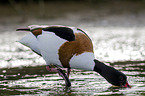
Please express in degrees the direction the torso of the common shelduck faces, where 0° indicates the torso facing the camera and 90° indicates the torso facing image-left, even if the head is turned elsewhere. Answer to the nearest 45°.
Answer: approximately 270°
